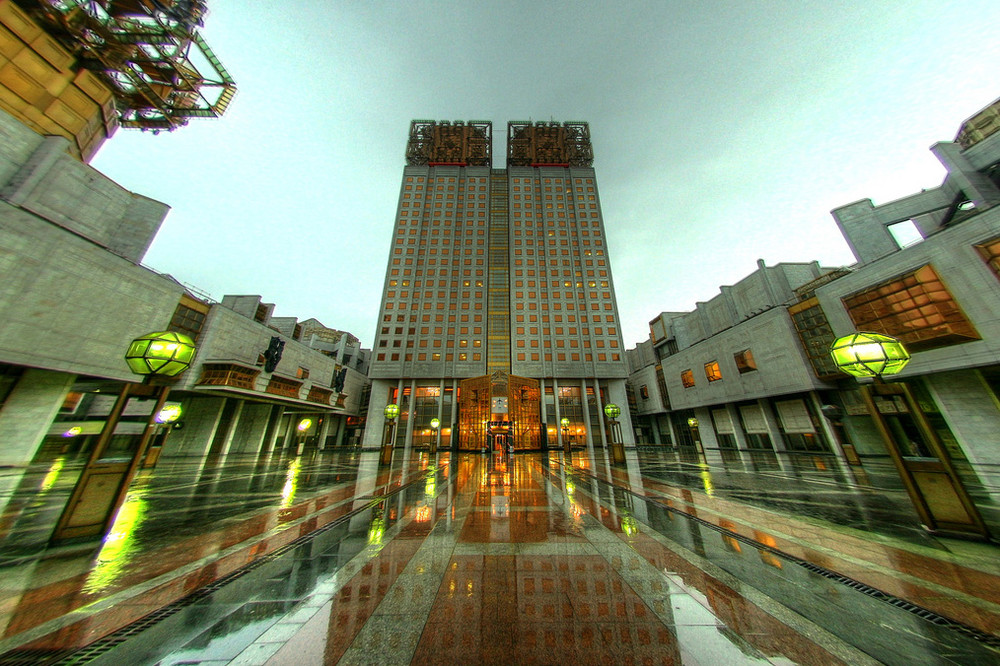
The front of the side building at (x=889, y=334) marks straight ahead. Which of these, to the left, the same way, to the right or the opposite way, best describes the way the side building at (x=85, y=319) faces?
the opposite way

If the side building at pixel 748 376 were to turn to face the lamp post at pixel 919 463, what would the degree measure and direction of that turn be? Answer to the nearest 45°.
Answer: approximately 45° to its left

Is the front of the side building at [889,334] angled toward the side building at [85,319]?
yes

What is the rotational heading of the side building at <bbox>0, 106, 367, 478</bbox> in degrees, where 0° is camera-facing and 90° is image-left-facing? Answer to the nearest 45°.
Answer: approximately 315°

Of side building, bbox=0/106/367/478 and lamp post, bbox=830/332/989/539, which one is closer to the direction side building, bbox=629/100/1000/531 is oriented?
the side building

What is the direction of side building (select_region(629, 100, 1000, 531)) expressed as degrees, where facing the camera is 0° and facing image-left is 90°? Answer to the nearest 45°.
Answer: approximately 45°
